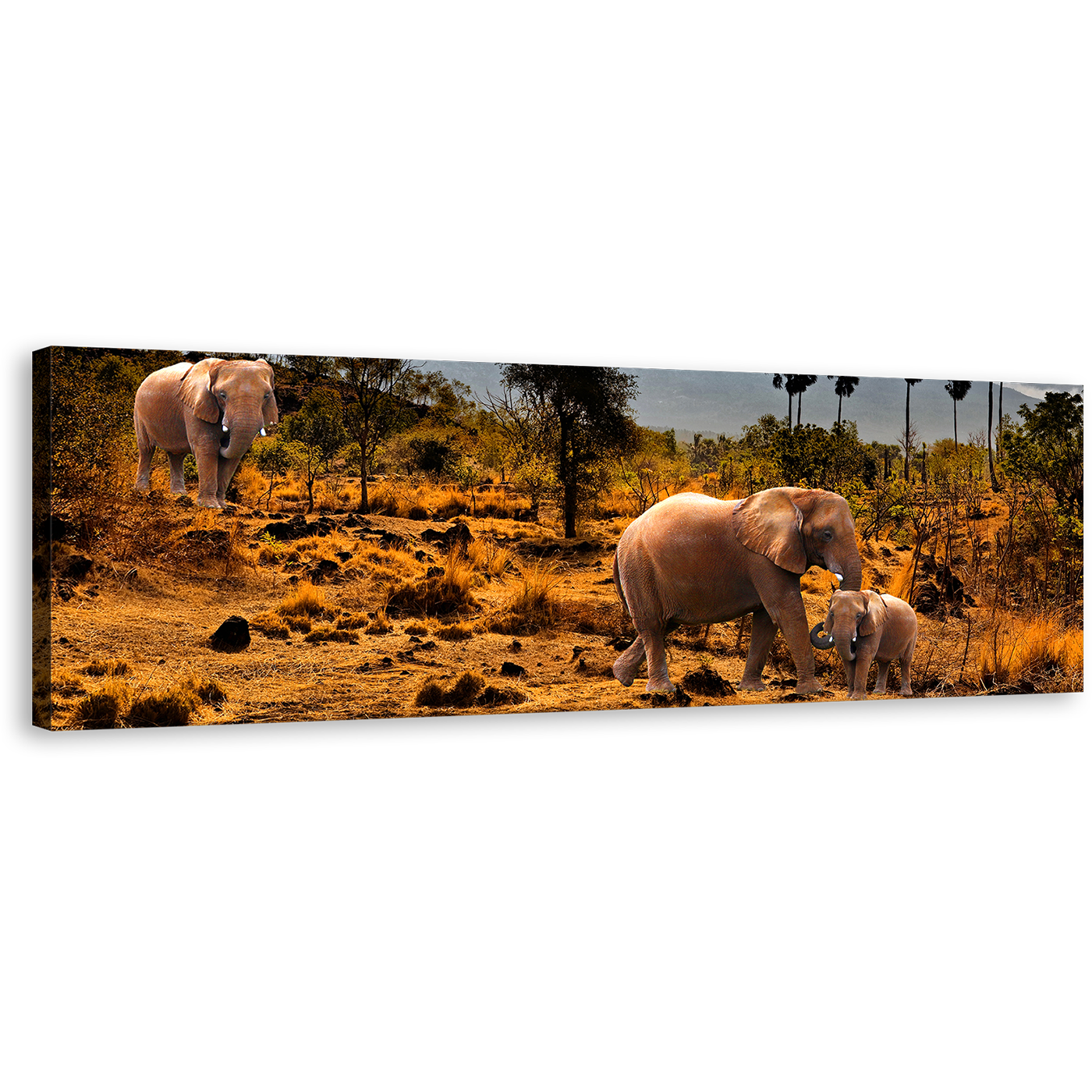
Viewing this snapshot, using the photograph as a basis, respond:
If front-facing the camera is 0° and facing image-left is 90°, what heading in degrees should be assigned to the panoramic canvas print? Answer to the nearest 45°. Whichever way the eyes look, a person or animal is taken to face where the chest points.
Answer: approximately 315°
